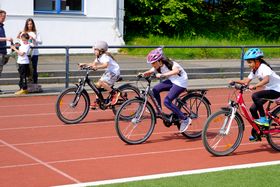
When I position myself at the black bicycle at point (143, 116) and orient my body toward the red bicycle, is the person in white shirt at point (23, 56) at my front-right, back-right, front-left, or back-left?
back-left

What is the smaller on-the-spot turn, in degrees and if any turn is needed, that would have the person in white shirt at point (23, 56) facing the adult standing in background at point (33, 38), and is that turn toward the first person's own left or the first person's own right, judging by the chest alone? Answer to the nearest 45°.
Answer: approximately 135° to the first person's own right

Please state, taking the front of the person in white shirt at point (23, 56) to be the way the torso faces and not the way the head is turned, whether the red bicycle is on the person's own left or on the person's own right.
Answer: on the person's own left

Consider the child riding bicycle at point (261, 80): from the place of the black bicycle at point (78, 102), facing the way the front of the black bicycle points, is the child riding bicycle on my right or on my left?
on my left

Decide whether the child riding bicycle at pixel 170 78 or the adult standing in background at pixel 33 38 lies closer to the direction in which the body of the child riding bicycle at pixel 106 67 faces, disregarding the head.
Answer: the adult standing in background

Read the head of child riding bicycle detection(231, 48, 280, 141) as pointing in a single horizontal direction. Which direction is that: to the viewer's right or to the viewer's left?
to the viewer's left

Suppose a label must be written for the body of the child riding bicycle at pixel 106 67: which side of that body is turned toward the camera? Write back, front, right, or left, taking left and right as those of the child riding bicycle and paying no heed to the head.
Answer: left

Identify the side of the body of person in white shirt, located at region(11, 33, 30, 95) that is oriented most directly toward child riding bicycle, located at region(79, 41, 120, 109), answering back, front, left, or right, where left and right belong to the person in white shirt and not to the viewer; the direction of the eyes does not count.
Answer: left

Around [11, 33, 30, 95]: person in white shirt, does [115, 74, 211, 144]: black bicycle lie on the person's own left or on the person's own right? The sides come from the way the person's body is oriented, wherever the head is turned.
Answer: on the person's own left
